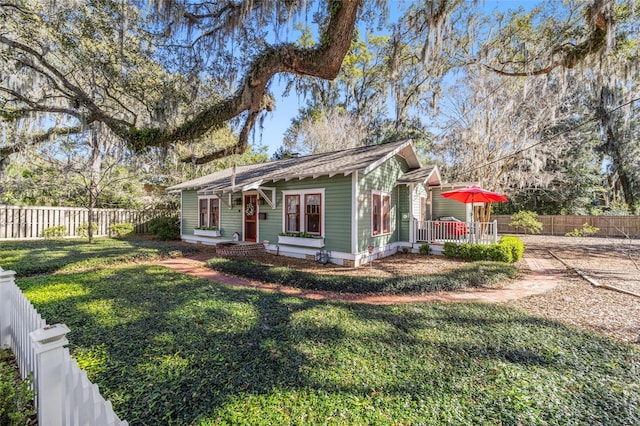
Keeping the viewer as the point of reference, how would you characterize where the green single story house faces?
facing the viewer and to the left of the viewer

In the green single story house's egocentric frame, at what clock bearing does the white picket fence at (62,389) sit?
The white picket fence is roughly at 11 o'clock from the green single story house.

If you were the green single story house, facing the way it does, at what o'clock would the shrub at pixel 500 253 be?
The shrub is roughly at 8 o'clock from the green single story house.

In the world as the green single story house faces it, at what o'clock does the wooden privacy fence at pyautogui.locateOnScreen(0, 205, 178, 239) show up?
The wooden privacy fence is roughly at 2 o'clock from the green single story house.

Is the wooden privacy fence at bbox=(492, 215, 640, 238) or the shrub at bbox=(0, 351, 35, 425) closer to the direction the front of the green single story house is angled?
the shrub
